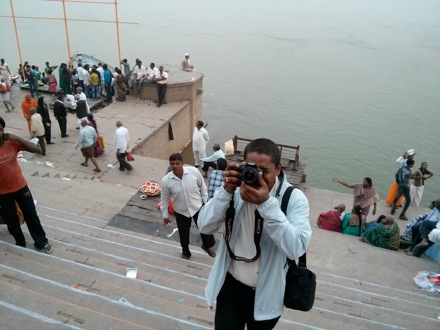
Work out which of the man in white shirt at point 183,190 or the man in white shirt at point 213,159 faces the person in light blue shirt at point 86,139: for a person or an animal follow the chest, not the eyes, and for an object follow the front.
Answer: the man in white shirt at point 213,159

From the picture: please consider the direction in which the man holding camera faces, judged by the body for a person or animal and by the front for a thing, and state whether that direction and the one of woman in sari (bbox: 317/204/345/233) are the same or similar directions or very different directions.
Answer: very different directions

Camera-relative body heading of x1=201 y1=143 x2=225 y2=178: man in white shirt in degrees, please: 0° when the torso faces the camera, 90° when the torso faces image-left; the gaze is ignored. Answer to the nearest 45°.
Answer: approximately 90°

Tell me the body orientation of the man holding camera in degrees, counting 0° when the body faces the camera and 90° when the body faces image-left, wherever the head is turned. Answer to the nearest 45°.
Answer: approximately 45°

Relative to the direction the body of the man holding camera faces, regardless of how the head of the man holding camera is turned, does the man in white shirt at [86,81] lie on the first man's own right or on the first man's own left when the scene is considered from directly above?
on the first man's own right

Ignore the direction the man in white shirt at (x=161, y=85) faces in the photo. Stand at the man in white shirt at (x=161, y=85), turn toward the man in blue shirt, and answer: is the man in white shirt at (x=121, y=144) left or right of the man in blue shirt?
right
